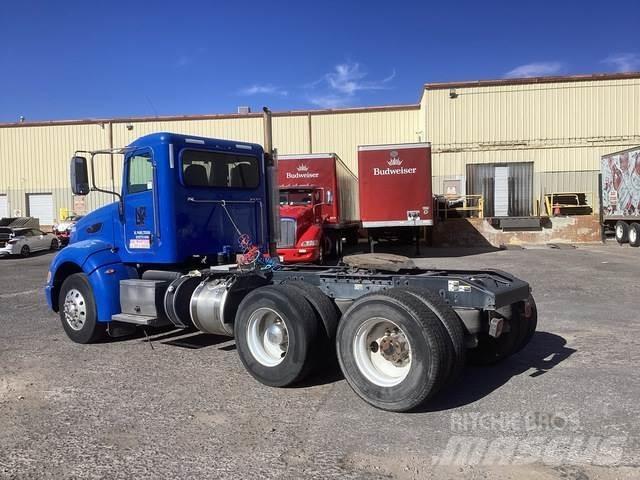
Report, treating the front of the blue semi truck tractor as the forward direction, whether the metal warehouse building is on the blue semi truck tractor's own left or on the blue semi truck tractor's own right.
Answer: on the blue semi truck tractor's own right

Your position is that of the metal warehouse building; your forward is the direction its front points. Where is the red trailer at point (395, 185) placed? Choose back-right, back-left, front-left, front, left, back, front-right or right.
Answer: front-right

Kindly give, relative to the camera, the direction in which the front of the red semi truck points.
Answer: facing the viewer

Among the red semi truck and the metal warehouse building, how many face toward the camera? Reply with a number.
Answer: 2

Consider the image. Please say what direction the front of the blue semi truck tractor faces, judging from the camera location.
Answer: facing away from the viewer and to the left of the viewer

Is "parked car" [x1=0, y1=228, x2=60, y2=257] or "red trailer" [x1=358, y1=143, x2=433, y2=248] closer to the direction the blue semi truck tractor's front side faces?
the parked car

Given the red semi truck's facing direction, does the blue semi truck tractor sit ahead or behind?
ahead

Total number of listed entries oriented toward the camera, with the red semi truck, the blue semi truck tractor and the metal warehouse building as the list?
2

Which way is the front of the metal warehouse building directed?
toward the camera
